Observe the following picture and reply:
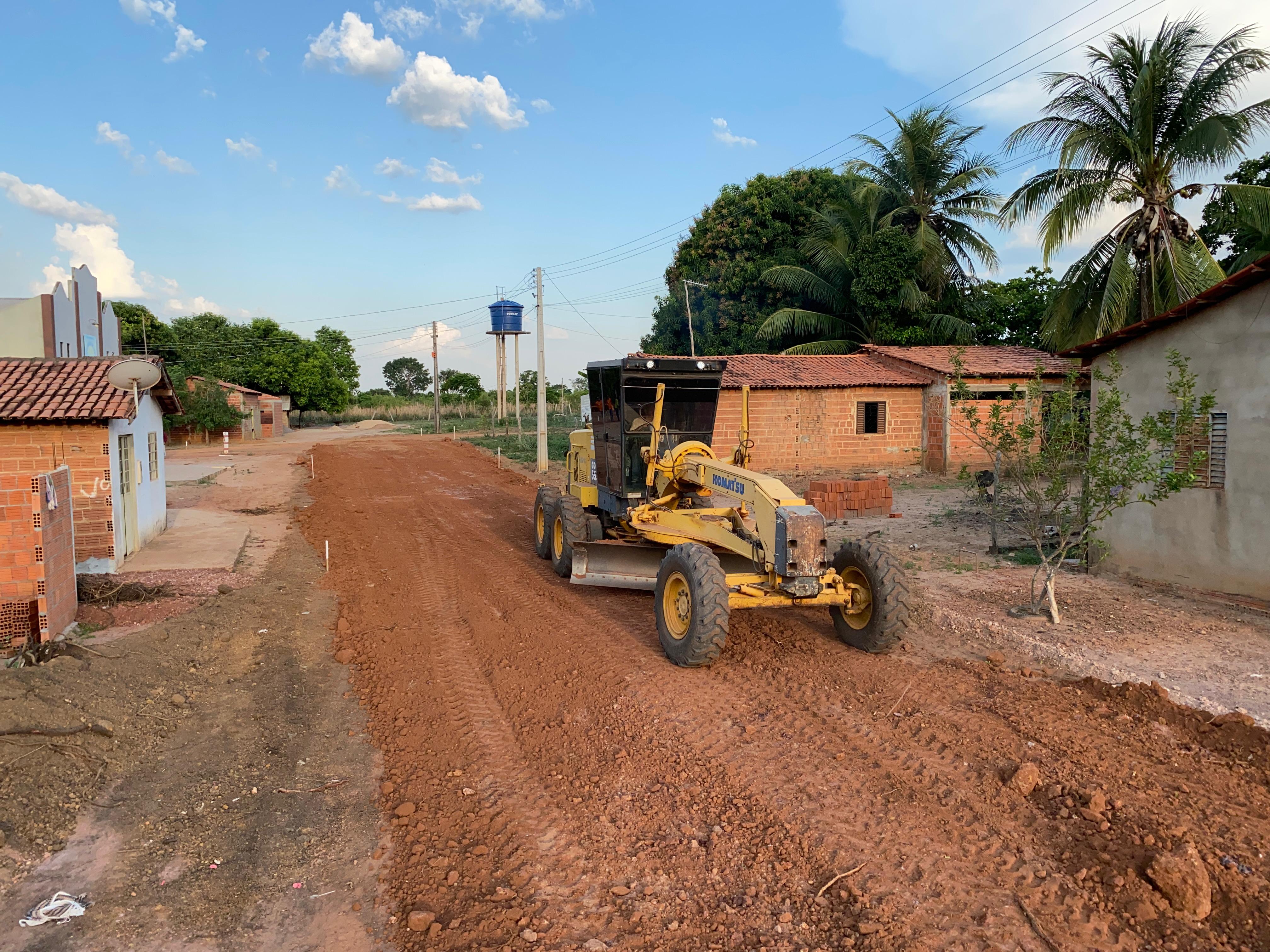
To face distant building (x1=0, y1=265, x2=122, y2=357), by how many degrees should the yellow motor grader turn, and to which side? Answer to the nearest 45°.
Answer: approximately 180°

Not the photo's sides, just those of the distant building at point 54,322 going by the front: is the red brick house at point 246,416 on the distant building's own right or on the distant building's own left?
on the distant building's own left

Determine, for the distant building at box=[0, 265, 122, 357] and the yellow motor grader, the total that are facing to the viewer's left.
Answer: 0

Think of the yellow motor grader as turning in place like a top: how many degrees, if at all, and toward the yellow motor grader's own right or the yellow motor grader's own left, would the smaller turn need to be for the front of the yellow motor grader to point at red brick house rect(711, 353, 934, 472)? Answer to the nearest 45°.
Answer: approximately 135° to the yellow motor grader's own left

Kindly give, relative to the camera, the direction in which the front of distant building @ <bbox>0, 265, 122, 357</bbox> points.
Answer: facing the viewer and to the right of the viewer

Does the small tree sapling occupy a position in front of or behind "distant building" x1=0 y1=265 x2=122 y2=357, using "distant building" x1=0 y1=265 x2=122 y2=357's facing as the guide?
in front

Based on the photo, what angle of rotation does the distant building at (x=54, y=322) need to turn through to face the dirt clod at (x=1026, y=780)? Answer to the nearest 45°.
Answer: approximately 45° to its right

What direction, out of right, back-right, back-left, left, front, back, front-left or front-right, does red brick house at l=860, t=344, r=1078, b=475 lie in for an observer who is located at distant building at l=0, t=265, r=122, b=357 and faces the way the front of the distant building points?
front-left

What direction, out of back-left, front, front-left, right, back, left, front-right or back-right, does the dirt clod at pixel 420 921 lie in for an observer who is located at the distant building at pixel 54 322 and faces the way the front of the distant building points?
front-right

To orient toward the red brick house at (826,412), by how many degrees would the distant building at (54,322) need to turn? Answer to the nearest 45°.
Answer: approximately 45° to its left

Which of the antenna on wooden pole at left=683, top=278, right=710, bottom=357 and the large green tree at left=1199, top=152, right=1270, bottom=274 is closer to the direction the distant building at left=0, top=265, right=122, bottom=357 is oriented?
the large green tree
